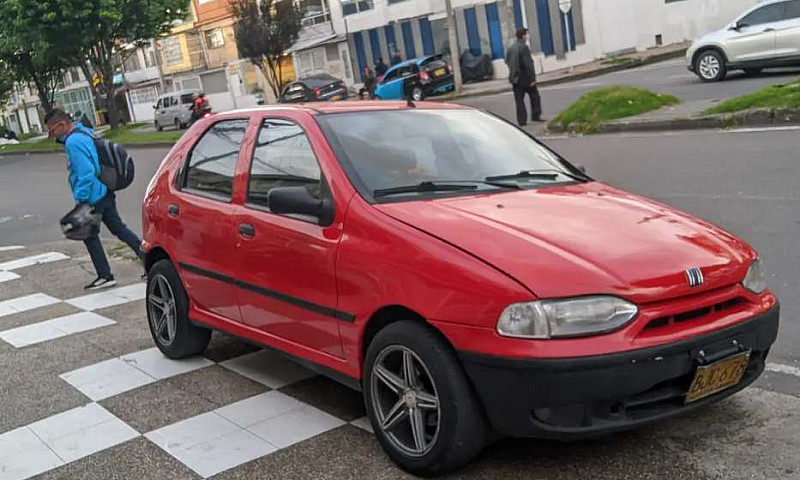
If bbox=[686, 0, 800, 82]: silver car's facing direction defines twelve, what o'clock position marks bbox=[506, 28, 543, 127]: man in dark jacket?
The man in dark jacket is roughly at 11 o'clock from the silver car.

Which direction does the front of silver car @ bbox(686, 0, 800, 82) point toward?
to the viewer's left

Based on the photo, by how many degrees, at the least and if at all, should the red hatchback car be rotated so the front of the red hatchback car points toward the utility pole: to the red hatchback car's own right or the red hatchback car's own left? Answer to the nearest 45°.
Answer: approximately 135° to the red hatchback car's own left

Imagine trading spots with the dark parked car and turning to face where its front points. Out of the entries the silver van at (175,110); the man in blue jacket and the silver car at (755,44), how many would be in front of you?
1

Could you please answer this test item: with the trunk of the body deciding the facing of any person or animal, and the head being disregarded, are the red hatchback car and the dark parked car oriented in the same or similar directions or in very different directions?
very different directions

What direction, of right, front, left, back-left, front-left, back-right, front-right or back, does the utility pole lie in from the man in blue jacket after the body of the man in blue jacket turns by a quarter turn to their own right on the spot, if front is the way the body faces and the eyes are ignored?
front-right

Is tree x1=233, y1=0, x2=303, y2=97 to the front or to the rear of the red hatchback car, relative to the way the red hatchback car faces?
to the rear

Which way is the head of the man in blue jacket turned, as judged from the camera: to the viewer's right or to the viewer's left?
to the viewer's left

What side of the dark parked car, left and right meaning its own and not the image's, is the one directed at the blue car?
back

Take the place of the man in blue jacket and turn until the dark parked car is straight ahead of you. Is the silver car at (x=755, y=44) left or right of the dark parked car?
right

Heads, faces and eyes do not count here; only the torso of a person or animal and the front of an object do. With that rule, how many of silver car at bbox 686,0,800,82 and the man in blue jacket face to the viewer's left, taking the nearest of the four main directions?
2

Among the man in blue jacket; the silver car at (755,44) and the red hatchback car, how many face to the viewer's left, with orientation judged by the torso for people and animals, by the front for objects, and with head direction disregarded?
2

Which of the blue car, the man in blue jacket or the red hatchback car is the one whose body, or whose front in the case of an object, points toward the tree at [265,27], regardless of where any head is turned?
the blue car

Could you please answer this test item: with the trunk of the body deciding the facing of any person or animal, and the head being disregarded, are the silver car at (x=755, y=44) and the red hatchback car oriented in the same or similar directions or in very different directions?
very different directions

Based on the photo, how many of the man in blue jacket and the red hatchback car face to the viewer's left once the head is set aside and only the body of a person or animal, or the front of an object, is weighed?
1

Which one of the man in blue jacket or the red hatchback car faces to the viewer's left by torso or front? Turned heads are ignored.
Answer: the man in blue jacket

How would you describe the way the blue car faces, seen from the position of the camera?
facing away from the viewer and to the left of the viewer

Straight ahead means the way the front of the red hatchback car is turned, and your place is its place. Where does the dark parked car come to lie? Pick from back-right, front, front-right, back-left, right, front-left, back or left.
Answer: back-left

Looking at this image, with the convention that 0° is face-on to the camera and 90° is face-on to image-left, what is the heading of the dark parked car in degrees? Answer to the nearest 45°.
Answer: approximately 135°

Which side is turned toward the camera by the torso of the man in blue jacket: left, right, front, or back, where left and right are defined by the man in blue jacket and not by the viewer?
left

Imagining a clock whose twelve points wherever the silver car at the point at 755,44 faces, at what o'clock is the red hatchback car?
The red hatchback car is roughly at 9 o'clock from the silver car.
